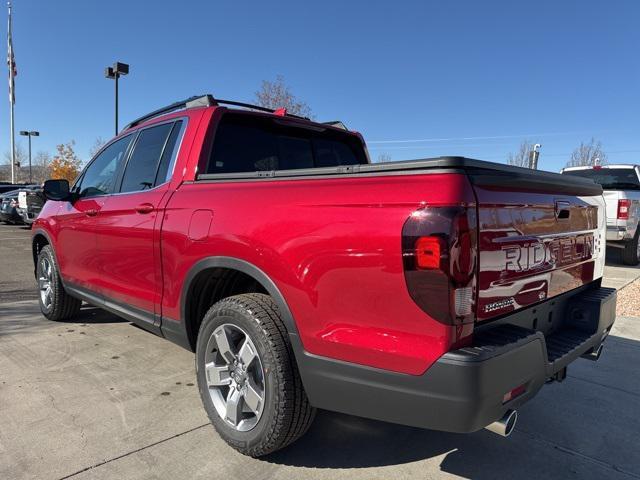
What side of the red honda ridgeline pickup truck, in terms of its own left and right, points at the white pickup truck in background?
right

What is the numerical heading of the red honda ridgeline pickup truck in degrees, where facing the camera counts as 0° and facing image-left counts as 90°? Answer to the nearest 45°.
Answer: approximately 135°

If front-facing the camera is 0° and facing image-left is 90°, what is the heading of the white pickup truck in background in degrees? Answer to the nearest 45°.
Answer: approximately 225°

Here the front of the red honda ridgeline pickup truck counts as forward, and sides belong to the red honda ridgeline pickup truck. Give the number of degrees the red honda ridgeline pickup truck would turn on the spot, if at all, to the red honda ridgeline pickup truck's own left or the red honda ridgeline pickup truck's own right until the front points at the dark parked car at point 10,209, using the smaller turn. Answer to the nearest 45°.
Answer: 0° — it already faces it

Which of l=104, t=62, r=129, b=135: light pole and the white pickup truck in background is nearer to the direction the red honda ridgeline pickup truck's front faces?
the light pole

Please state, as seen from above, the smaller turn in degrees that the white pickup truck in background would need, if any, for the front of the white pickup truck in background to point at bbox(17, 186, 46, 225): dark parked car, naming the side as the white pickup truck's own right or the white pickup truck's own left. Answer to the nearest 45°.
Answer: approximately 135° to the white pickup truck's own left

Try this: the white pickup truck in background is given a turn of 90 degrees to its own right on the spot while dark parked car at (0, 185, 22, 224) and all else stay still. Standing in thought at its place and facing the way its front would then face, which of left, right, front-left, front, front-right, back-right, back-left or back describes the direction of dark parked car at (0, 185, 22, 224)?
back-right

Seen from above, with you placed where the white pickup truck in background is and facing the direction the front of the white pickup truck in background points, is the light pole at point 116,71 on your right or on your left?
on your left
